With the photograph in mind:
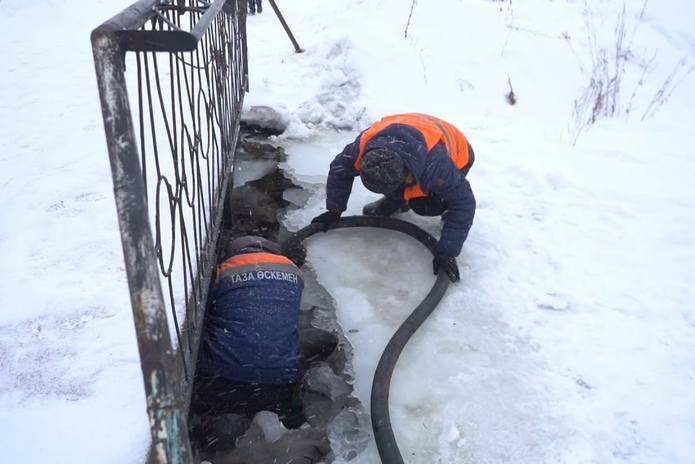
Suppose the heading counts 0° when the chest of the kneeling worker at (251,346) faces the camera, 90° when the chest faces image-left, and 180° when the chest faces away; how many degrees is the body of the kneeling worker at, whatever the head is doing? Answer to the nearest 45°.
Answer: approximately 180°

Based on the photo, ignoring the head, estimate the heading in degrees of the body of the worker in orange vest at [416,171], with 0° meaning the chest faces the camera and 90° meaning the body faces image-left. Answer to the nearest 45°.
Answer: approximately 45°

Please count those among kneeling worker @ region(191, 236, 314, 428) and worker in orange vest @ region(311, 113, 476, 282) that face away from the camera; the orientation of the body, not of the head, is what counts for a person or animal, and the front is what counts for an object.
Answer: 1

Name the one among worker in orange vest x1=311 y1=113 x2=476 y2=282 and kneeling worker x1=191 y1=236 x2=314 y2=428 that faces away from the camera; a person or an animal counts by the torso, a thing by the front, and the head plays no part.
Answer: the kneeling worker

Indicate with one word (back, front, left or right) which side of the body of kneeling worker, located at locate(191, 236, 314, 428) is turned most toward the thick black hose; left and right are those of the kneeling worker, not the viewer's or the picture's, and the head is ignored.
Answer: right

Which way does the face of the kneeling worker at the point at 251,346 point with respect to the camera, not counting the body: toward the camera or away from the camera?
away from the camera
